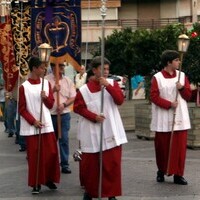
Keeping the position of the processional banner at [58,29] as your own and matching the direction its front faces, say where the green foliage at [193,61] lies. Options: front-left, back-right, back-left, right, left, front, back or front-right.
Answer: back-left

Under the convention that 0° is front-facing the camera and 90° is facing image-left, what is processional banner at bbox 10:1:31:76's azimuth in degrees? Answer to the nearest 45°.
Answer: approximately 0°

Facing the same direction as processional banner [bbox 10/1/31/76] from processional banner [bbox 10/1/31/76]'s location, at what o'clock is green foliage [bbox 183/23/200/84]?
The green foliage is roughly at 9 o'clock from the processional banner.

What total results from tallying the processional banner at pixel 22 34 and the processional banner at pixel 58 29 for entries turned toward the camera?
2
